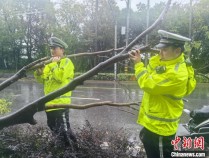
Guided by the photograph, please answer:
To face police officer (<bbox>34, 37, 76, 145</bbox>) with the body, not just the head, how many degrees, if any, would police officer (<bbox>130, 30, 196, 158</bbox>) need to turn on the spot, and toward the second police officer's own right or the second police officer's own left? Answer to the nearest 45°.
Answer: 0° — they already face them

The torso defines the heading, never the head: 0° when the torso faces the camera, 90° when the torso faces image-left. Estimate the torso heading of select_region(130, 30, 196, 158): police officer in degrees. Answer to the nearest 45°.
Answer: approximately 45°

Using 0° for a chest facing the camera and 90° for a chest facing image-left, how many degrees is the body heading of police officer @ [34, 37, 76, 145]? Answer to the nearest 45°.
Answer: approximately 45°
